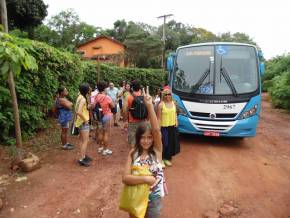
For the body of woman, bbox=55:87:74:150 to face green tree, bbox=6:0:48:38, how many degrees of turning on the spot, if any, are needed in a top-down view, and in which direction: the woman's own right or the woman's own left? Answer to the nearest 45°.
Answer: approximately 90° to the woman's own left

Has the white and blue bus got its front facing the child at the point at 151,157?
yes

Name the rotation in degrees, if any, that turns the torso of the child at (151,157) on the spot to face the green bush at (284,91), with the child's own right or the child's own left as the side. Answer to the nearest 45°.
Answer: approximately 135° to the child's own left

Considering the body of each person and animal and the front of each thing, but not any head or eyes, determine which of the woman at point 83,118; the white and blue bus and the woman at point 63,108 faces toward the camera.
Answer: the white and blue bus

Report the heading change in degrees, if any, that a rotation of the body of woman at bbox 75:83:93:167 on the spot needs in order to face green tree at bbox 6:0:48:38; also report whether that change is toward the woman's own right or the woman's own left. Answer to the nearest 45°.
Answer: approximately 90° to the woman's own left

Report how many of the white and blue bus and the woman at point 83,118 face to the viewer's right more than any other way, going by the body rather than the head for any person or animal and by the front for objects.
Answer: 1

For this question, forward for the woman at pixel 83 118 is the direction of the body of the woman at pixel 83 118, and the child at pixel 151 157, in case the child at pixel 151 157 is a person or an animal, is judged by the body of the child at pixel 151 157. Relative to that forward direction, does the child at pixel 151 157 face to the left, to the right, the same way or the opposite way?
to the right
